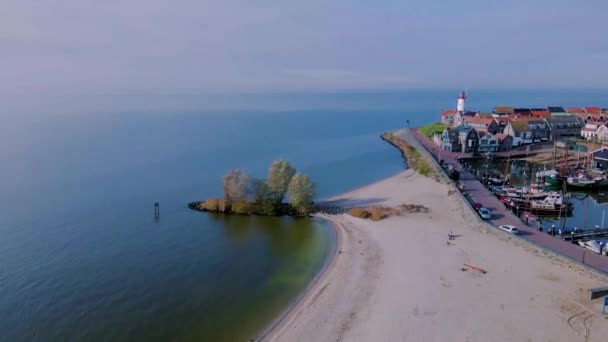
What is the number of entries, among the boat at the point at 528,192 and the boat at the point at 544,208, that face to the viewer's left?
2

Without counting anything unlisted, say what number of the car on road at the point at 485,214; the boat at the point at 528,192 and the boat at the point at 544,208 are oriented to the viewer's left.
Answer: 2

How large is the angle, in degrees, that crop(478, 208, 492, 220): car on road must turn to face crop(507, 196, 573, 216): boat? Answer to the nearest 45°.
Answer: approximately 90° to its left

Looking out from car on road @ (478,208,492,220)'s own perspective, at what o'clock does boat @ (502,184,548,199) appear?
The boat is roughly at 8 o'clock from the car on road.

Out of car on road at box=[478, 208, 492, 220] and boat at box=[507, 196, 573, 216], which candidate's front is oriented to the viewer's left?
the boat

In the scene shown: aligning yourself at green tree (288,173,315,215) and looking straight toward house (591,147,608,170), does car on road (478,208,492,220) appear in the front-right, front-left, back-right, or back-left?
front-right

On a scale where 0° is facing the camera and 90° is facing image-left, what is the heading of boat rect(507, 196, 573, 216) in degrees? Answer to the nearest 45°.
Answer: approximately 90°

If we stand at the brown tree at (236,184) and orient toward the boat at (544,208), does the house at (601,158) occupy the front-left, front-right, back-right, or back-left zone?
front-left

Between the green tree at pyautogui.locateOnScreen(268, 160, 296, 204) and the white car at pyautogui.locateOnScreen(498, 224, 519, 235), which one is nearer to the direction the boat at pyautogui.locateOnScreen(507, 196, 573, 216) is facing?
the green tree

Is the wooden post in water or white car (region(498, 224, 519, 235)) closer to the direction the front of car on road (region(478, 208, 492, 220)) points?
the white car

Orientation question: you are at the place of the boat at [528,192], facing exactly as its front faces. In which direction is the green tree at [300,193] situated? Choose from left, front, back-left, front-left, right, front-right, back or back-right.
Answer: front-left

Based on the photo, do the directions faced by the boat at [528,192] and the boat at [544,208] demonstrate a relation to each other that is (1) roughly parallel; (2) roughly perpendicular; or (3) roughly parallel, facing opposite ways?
roughly parallel

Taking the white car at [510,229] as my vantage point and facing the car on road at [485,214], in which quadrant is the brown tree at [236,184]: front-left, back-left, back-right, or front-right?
front-left

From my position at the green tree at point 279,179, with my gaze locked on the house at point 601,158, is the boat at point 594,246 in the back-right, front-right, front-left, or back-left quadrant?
front-right
